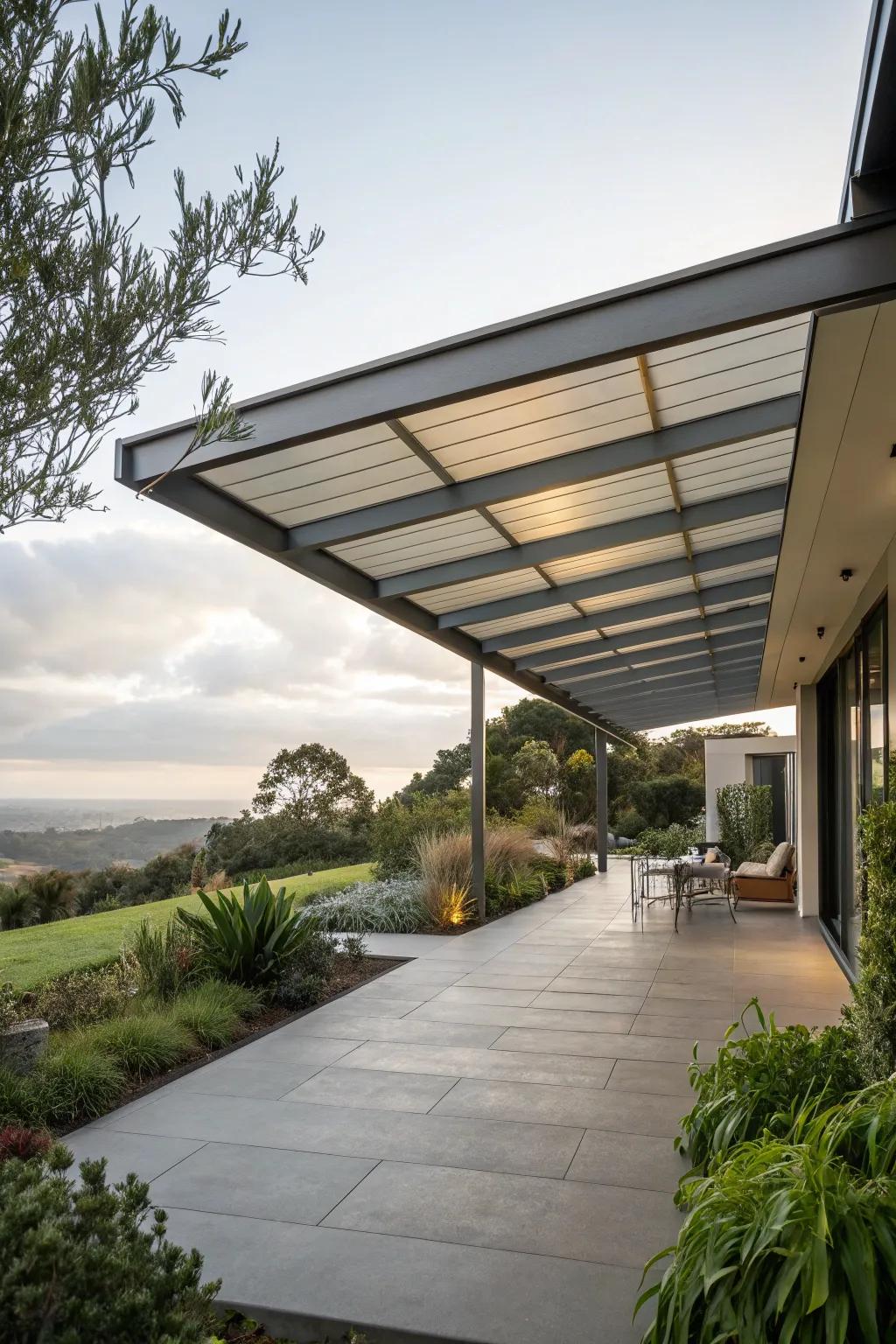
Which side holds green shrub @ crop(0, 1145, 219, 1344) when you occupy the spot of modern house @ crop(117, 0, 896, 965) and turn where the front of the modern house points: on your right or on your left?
on your left

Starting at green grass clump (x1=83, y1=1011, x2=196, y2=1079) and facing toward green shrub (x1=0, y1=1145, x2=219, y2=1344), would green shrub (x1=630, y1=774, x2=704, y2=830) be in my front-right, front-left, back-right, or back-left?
back-left

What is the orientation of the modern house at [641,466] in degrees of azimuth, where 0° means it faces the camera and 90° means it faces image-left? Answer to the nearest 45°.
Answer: approximately 90°

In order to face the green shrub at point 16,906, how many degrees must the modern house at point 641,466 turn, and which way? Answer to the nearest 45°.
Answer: approximately 45° to its right

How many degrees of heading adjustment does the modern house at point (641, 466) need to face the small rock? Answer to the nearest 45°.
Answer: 0° — it already faces it
